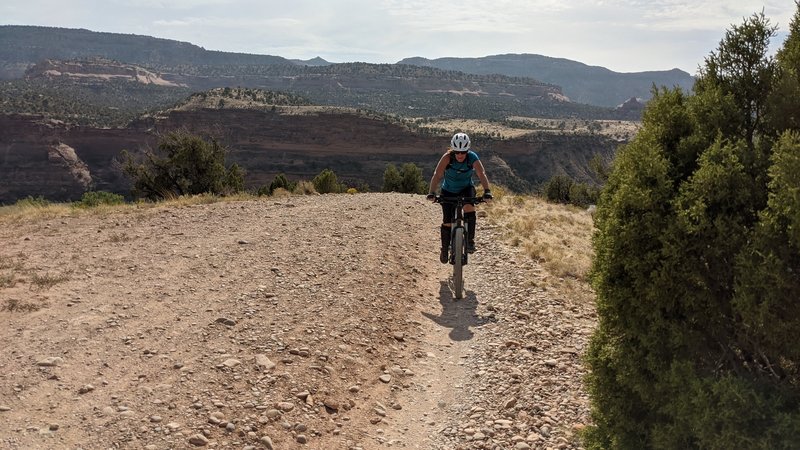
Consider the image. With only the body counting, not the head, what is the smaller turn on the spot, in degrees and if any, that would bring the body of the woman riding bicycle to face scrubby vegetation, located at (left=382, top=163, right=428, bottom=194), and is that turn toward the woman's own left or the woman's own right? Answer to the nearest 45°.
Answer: approximately 180°

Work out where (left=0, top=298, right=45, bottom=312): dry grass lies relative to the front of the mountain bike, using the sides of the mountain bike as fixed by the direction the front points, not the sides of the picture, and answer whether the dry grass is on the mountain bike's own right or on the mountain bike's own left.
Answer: on the mountain bike's own right

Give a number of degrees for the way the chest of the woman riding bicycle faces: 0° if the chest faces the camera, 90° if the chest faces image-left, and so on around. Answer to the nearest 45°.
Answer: approximately 0°

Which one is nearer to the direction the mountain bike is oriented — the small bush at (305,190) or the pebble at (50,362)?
the pebble

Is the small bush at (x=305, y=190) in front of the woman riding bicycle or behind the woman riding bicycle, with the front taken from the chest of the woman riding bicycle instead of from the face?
behind

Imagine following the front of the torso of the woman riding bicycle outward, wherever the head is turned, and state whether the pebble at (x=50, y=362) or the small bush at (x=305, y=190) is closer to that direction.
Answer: the pebble

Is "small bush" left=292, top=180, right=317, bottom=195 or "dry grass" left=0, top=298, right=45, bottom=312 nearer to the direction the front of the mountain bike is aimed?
the dry grass

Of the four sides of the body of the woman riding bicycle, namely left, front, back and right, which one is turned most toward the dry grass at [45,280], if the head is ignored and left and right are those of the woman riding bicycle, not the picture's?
right

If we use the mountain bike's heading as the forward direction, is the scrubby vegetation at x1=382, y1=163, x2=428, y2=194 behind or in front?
behind

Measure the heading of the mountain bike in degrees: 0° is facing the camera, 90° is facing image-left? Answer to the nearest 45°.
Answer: approximately 0°

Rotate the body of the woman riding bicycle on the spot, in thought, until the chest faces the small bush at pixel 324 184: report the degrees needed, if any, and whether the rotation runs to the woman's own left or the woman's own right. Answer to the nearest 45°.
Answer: approximately 180°
